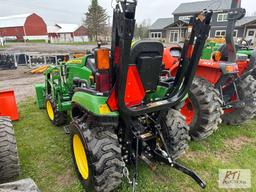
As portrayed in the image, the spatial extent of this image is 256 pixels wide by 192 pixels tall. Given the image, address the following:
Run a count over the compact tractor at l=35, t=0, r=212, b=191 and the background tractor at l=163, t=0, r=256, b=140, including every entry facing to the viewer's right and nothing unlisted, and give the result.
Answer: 0

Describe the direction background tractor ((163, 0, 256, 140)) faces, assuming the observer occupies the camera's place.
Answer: facing away from the viewer and to the left of the viewer

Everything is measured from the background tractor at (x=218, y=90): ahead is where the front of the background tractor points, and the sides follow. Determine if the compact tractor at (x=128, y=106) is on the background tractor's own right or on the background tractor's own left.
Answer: on the background tractor's own left

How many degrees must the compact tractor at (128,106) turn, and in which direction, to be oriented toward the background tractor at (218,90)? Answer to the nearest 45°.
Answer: approximately 90° to its right

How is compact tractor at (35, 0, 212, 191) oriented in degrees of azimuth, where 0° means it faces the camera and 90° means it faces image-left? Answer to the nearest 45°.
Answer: approximately 135°

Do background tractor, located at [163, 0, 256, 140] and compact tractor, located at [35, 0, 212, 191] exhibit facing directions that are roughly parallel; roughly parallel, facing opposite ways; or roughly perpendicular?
roughly parallel
